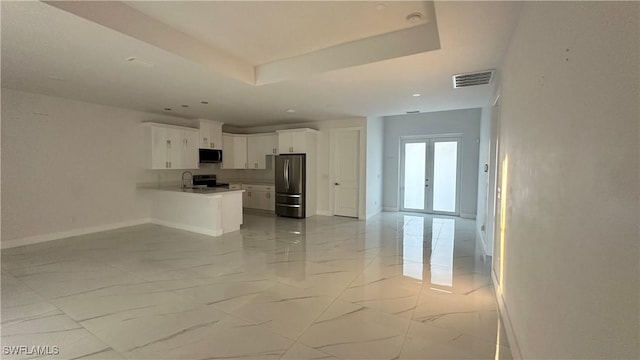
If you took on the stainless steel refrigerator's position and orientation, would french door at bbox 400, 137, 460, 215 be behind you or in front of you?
behind

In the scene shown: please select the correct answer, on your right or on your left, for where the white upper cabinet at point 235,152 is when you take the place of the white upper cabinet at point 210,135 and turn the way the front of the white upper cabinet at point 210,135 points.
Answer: on your left

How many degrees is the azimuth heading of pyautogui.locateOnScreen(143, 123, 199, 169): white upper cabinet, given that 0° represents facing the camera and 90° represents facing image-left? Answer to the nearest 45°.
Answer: approximately 315°

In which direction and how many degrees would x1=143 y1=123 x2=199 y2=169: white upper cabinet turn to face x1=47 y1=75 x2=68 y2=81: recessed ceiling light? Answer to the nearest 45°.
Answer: approximately 90° to its right

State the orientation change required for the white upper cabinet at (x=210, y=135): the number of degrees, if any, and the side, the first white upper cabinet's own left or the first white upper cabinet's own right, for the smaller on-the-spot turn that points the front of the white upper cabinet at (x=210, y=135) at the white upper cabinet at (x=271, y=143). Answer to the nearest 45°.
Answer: approximately 45° to the first white upper cabinet's own left

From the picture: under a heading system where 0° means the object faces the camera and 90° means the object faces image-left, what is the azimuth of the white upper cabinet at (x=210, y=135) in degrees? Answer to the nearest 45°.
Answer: approximately 315°

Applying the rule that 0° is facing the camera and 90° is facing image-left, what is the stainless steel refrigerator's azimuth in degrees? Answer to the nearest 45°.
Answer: approximately 45°
